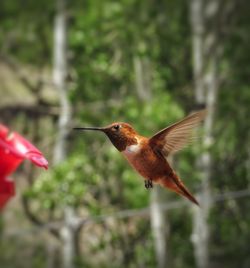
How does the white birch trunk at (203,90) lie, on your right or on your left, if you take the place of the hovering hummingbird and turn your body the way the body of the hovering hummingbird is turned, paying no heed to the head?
on your right

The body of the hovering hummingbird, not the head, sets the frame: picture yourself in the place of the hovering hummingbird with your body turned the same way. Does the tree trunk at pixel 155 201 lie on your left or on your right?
on your right

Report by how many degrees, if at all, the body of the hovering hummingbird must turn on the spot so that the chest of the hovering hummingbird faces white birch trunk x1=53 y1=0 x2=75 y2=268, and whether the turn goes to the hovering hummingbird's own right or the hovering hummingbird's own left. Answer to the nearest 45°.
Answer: approximately 90° to the hovering hummingbird's own right

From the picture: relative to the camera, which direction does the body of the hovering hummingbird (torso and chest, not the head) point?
to the viewer's left
